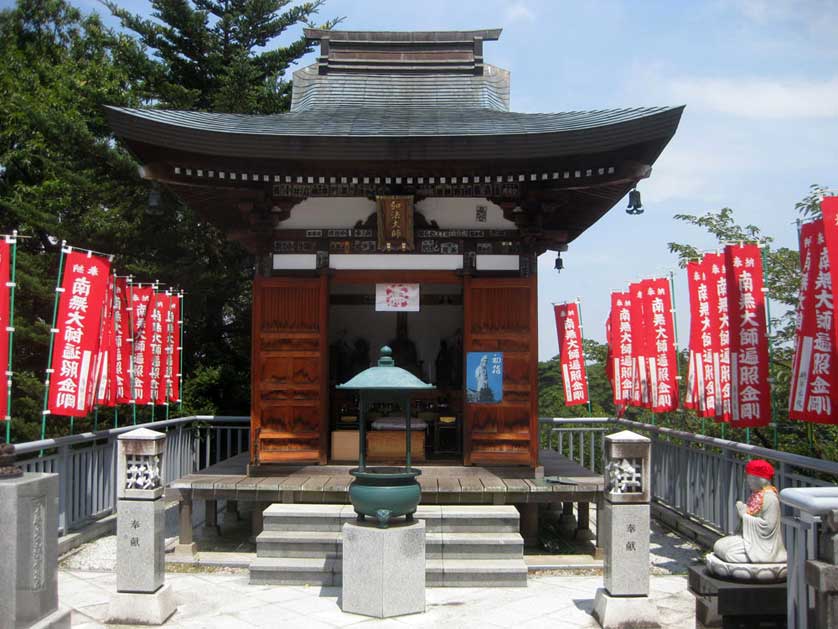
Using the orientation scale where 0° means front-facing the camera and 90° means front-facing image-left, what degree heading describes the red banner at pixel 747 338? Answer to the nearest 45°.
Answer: approximately 0°

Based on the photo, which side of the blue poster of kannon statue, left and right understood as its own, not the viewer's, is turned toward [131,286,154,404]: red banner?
right

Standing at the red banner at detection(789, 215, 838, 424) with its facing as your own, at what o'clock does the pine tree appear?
The pine tree is roughly at 4 o'clock from the red banner.

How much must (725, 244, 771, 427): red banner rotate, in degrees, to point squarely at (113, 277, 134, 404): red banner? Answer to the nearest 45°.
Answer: approximately 90° to its right

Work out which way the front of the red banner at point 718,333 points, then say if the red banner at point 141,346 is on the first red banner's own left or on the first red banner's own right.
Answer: on the first red banner's own right

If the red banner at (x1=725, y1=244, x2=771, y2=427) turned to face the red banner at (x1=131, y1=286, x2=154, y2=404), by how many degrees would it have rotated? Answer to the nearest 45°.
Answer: approximately 90° to its right

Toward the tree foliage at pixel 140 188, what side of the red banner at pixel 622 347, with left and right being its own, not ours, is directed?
right
